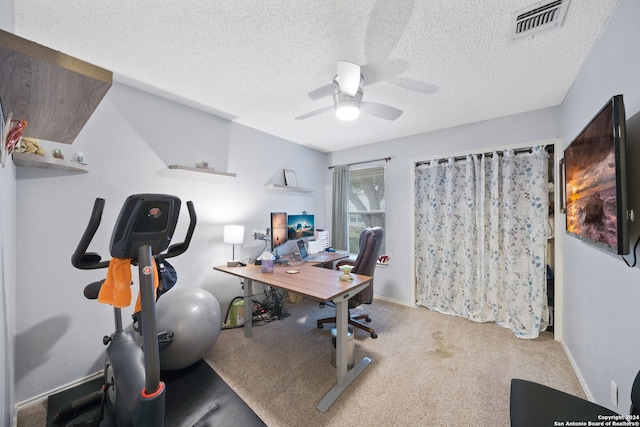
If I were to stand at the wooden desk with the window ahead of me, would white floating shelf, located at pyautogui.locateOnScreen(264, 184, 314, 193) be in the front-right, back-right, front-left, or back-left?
front-left

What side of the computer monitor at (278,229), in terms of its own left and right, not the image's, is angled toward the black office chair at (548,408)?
front

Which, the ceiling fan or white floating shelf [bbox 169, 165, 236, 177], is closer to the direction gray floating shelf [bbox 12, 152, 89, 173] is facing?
the ceiling fan

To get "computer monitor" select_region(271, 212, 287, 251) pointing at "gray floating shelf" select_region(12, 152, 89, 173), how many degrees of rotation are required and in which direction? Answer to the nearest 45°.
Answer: approximately 90° to its right

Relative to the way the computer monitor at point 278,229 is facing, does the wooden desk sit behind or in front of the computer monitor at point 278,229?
in front

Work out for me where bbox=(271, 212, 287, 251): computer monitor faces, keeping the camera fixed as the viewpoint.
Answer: facing the viewer and to the right of the viewer

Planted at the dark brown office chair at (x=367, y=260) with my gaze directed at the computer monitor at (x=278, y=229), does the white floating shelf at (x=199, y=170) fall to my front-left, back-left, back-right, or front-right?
front-left

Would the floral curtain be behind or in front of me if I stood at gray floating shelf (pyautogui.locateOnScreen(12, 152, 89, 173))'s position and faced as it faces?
in front

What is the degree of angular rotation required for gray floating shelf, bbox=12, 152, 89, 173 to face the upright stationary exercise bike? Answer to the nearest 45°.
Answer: approximately 45° to its right

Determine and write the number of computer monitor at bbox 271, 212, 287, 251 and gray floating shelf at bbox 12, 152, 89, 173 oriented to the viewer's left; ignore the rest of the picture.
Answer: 0

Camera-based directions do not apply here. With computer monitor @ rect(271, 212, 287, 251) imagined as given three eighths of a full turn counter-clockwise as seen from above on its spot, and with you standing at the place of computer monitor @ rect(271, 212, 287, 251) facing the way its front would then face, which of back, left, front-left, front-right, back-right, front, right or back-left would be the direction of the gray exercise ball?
back-left
